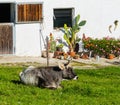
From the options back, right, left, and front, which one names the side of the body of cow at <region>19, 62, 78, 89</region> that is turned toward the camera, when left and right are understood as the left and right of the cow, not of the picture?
right

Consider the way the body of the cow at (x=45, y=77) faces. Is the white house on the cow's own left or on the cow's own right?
on the cow's own left

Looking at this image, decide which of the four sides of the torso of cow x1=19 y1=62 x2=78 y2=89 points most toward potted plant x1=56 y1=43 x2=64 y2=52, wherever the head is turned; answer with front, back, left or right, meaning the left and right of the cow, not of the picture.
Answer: left

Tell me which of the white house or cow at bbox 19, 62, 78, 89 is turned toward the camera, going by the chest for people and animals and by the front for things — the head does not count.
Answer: the white house

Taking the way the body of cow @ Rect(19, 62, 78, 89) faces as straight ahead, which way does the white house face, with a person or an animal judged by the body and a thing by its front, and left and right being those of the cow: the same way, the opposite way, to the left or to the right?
to the right

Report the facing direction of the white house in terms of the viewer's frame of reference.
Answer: facing the viewer

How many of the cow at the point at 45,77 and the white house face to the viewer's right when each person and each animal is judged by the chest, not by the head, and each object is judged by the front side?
1

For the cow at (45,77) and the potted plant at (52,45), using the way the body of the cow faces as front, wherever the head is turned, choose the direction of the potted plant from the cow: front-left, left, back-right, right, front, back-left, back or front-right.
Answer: left

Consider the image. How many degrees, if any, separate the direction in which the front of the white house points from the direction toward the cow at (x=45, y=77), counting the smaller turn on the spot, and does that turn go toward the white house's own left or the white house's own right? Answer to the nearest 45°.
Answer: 0° — it already faces it
